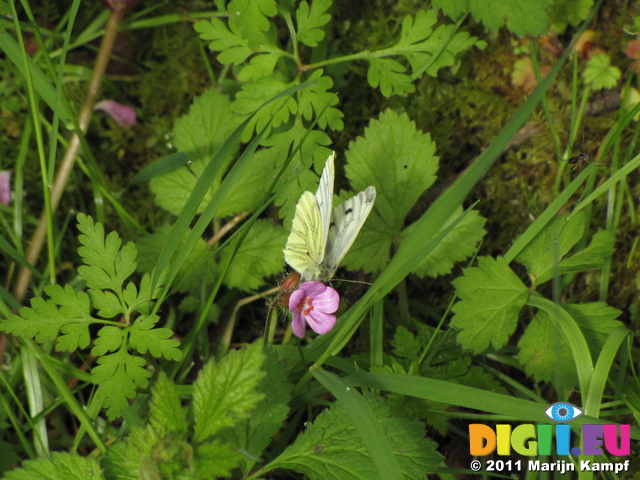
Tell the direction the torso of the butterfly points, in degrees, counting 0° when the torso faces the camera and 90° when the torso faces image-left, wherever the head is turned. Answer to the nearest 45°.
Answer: approximately 315°

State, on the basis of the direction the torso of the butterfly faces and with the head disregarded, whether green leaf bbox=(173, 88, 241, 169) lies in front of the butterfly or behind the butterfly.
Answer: behind

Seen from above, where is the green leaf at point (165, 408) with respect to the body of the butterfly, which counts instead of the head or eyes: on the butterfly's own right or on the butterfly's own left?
on the butterfly's own right

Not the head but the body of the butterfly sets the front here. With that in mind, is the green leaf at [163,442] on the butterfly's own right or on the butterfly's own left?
on the butterfly's own right

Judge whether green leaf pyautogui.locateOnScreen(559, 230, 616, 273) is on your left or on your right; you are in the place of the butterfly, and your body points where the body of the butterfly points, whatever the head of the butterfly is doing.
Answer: on your left
